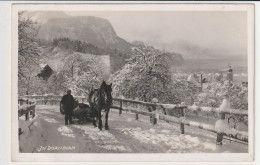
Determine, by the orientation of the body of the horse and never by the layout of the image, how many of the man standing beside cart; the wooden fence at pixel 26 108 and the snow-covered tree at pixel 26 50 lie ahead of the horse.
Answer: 0

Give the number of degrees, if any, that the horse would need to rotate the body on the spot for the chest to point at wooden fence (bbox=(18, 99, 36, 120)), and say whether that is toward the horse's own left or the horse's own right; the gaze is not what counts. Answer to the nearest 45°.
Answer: approximately 135° to the horse's own right

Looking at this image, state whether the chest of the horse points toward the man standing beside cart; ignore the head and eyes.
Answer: no

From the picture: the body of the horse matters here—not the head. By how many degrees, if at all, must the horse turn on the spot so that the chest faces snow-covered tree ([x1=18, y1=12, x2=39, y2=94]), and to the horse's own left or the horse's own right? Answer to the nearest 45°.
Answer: approximately 135° to the horse's own right

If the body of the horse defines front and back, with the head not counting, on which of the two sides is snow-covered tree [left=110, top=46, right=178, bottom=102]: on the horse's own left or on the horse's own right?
on the horse's own left

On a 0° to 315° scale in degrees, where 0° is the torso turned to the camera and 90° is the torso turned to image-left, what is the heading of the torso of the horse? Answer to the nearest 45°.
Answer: approximately 315°
